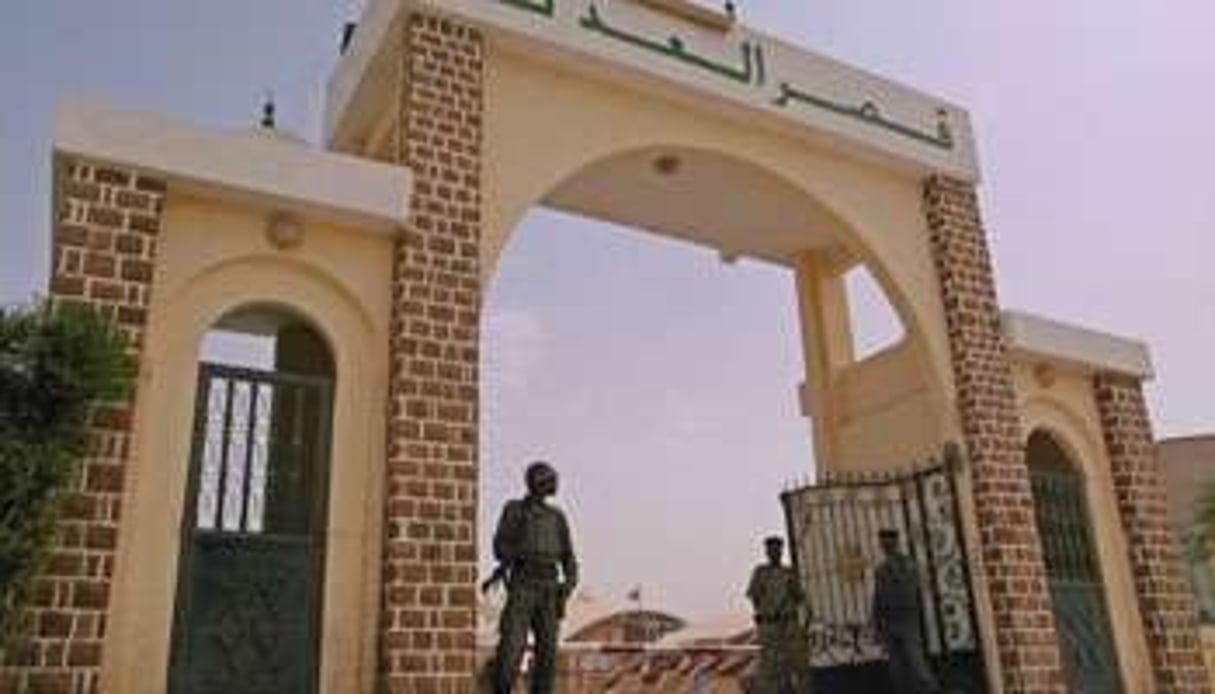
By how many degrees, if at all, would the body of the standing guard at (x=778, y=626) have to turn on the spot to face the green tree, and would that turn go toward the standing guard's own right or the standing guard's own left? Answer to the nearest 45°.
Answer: approximately 45° to the standing guard's own right

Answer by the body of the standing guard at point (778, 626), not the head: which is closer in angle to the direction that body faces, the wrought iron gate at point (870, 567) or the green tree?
the green tree

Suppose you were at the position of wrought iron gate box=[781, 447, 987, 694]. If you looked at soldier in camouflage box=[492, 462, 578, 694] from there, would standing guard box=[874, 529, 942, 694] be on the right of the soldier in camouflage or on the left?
left

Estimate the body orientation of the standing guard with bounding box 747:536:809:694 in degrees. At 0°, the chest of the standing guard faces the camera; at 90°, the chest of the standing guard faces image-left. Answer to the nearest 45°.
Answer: approximately 0°

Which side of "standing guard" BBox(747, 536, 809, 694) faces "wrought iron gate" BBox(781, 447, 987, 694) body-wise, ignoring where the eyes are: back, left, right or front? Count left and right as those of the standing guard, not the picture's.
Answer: left

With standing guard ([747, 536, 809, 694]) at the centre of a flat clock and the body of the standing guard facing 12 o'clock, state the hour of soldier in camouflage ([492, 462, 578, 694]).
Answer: The soldier in camouflage is roughly at 1 o'clock from the standing guard.
